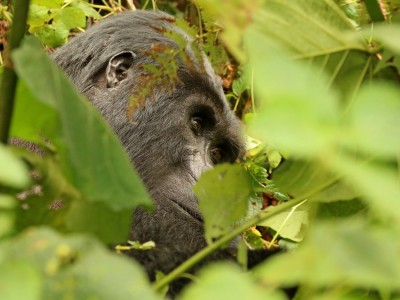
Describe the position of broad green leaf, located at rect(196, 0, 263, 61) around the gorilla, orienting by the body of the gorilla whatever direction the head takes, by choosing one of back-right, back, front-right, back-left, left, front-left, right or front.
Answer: front-right

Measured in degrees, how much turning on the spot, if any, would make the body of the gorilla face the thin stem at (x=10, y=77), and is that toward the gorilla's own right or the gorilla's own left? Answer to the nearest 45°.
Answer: approximately 45° to the gorilla's own right

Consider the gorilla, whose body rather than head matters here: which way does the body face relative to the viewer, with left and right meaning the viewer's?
facing the viewer and to the right of the viewer

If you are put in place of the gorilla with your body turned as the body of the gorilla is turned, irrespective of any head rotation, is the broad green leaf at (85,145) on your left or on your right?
on your right

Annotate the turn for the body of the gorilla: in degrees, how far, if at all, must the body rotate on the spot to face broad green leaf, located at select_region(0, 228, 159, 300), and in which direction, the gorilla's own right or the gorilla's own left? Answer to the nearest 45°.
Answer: approximately 45° to the gorilla's own right

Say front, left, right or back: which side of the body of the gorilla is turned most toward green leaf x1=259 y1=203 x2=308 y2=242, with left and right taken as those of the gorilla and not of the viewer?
front

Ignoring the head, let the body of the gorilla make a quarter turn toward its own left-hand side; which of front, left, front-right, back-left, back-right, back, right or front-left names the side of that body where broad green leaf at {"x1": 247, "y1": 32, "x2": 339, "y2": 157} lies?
back-right
